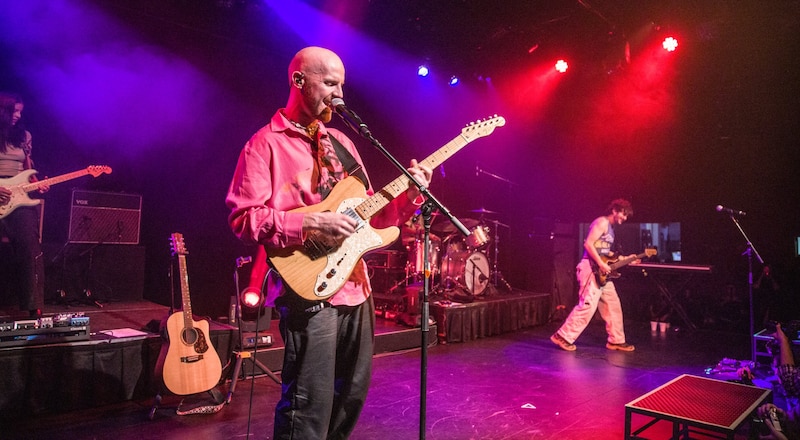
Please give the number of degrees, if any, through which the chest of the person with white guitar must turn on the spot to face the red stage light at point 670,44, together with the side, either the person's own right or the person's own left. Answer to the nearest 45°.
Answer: approximately 45° to the person's own left

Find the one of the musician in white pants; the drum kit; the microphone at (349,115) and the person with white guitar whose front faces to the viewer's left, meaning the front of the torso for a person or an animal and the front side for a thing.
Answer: the microphone

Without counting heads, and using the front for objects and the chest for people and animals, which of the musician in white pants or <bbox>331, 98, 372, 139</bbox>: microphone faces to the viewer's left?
the microphone

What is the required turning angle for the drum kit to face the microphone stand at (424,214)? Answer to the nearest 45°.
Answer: approximately 45° to its right

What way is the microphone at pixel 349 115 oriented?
to the viewer's left

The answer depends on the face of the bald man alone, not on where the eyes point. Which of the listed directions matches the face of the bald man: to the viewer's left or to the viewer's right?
to the viewer's right

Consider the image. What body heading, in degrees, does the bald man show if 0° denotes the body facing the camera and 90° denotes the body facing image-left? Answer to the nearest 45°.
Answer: approximately 315°

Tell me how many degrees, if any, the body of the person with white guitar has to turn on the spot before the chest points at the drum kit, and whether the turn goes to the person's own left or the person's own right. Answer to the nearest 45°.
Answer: approximately 45° to the person's own left

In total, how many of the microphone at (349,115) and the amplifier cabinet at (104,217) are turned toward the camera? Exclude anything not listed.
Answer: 1

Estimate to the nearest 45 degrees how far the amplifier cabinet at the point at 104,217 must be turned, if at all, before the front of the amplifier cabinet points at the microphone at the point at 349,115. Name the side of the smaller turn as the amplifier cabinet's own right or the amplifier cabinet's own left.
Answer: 0° — it already faces it

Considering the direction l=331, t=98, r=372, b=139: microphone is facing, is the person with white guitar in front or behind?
in front
